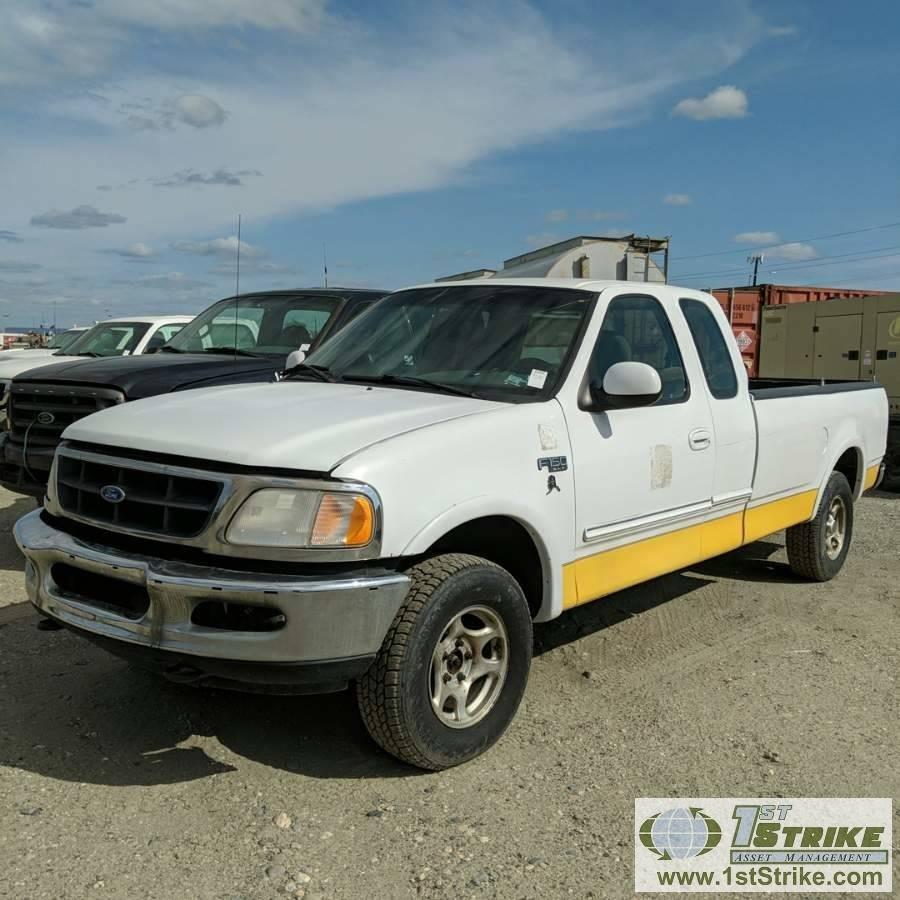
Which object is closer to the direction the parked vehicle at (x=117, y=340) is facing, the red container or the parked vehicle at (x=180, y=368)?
the parked vehicle

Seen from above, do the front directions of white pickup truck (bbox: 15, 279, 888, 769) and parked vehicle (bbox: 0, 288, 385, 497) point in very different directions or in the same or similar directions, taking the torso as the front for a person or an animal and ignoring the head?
same or similar directions

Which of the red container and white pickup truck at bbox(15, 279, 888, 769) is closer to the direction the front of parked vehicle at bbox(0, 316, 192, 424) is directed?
the white pickup truck

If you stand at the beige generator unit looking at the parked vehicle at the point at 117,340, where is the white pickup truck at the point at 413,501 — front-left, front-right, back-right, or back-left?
front-left

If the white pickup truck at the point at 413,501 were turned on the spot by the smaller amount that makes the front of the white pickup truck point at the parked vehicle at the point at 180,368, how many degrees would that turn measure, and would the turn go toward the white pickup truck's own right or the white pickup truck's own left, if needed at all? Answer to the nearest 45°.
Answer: approximately 90° to the white pickup truck's own right

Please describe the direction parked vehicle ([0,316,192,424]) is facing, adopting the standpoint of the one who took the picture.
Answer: facing the viewer and to the left of the viewer

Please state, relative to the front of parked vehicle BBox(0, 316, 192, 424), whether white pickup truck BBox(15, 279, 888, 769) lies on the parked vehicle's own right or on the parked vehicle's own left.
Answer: on the parked vehicle's own left

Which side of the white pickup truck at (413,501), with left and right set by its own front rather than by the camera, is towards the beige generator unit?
back

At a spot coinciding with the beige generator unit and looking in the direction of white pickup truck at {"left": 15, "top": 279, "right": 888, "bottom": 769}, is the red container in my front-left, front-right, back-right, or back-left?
back-right

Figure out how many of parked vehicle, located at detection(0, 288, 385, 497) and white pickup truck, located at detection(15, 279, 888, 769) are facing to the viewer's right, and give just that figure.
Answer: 0

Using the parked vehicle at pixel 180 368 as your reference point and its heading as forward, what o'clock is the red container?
The red container is roughly at 6 o'clock from the parked vehicle.

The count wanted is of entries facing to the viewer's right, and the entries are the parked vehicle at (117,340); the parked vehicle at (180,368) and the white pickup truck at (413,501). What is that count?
0

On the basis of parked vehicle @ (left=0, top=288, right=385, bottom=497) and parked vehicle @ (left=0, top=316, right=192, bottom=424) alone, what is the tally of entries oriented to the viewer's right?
0

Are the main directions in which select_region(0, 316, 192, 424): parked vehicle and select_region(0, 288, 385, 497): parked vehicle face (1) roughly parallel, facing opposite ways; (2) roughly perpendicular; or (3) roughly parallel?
roughly parallel

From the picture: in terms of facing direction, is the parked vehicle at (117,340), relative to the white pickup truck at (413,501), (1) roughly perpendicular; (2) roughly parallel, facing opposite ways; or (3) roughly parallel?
roughly parallel

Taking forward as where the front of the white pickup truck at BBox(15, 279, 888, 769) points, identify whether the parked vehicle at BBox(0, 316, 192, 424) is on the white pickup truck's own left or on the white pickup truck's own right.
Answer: on the white pickup truck's own right

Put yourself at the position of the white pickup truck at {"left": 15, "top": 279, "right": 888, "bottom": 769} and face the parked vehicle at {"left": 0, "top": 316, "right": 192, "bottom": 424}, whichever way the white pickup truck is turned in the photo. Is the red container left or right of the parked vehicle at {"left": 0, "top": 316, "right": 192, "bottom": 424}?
right
